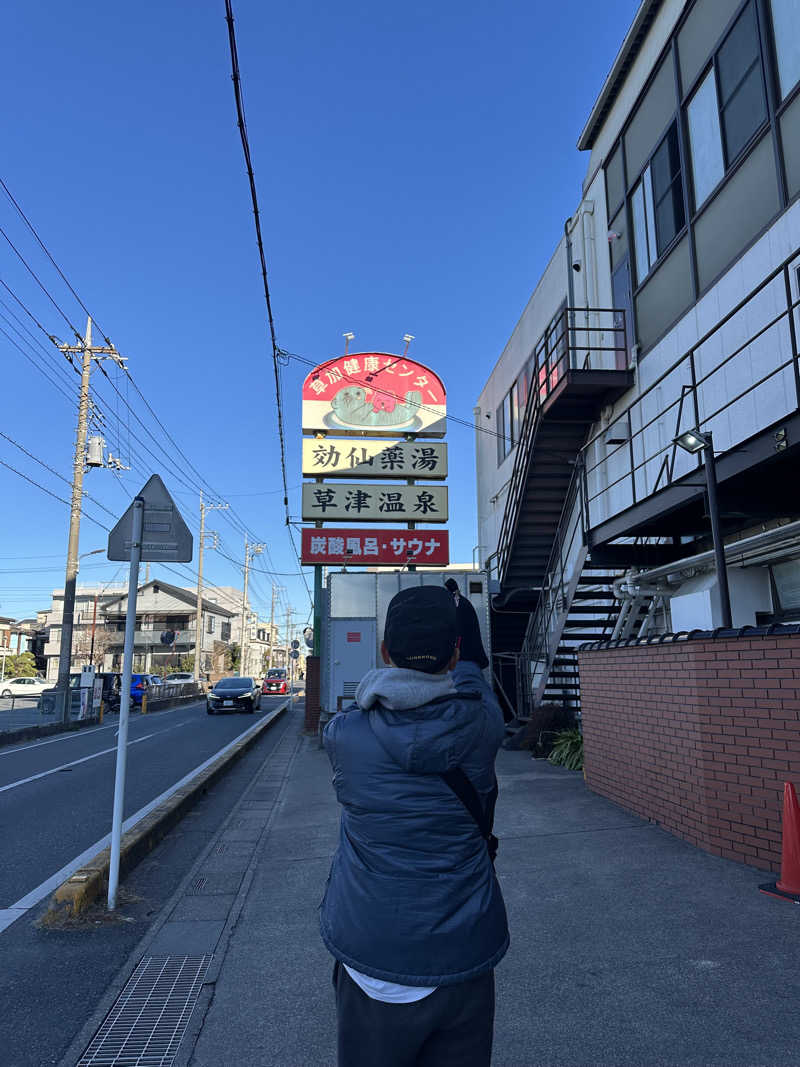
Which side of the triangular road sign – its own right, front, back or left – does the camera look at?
back

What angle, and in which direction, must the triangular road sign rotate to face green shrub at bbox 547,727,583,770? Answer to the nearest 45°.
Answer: approximately 45° to its right

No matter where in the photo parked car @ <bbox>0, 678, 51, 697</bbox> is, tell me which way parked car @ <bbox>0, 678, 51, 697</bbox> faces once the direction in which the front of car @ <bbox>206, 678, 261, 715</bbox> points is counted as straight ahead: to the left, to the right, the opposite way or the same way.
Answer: to the left

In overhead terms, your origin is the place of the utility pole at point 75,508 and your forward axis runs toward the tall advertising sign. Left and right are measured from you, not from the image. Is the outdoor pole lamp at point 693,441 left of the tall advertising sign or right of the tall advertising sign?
right

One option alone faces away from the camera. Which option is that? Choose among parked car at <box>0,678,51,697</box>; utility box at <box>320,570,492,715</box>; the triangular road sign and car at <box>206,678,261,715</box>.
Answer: the triangular road sign

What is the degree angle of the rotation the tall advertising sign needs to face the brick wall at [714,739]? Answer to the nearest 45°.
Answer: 0° — it already faces it

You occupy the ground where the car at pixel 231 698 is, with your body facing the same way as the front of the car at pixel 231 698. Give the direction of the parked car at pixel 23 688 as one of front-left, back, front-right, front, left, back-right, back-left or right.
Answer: back-right

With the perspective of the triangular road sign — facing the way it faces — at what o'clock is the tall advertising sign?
The tall advertising sign is roughly at 1 o'clock from the triangular road sign.

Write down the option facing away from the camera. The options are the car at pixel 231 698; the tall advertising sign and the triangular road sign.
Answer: the triangular road sign

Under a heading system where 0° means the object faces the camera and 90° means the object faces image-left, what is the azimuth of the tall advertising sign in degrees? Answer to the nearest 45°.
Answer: approximately 0°

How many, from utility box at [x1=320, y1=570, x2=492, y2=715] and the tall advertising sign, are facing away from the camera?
0

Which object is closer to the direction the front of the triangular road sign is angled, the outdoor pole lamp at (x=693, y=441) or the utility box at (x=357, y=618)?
the utility box

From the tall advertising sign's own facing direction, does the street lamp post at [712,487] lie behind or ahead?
ahead

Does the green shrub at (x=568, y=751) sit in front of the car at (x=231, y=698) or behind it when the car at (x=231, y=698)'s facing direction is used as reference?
in front
